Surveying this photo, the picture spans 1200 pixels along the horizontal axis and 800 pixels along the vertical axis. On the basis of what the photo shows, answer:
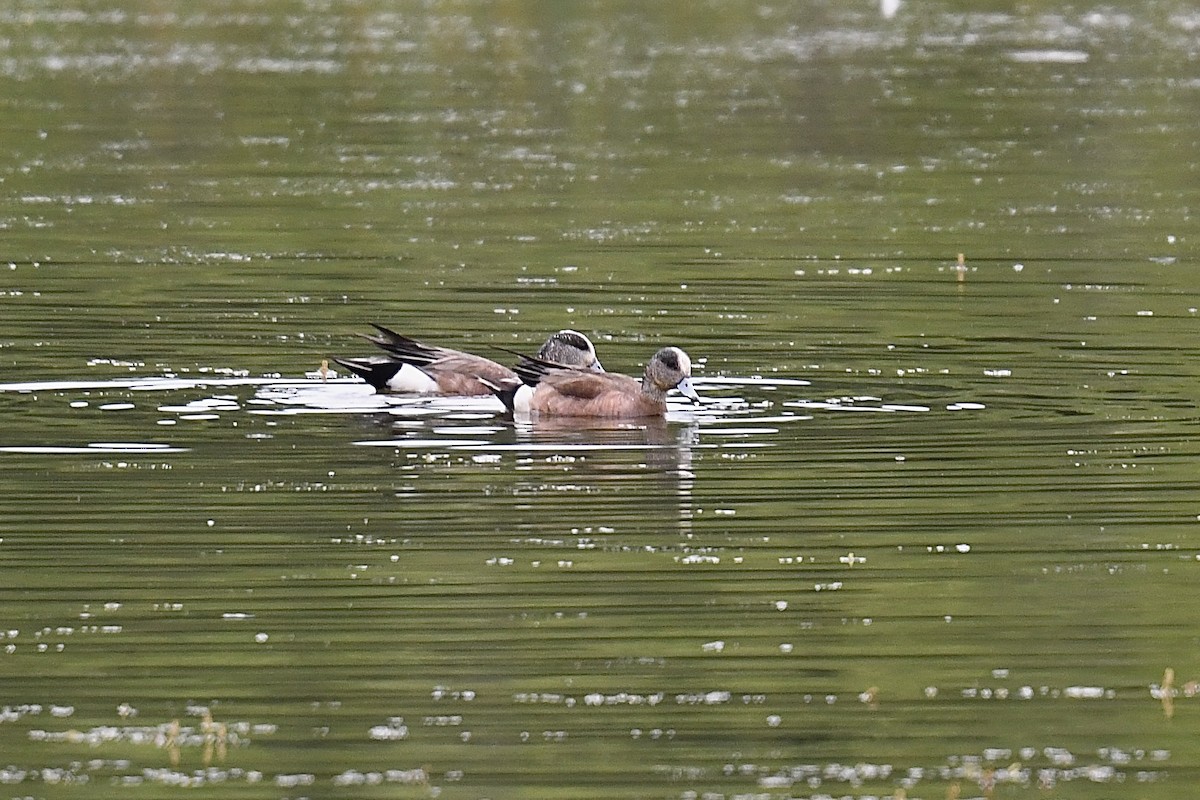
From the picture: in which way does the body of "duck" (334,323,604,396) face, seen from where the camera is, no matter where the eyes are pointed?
to the viewer's right
